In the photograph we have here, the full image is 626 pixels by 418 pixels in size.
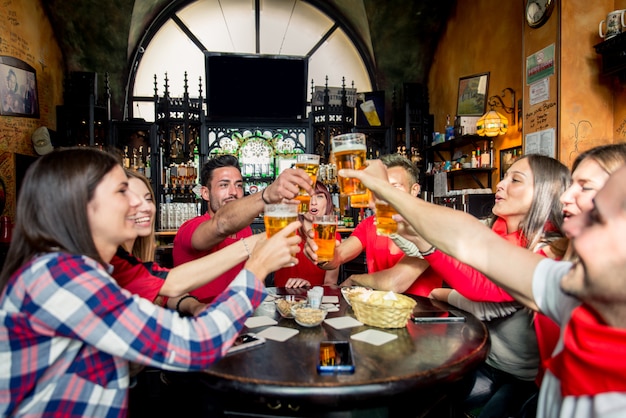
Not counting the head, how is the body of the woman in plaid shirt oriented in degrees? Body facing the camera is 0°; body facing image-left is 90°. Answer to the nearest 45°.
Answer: approximately 270°

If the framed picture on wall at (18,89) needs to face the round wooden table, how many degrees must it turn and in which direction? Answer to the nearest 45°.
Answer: approximately 45° to its right

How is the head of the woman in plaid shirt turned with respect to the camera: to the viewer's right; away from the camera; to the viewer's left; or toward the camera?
to the viewer's right

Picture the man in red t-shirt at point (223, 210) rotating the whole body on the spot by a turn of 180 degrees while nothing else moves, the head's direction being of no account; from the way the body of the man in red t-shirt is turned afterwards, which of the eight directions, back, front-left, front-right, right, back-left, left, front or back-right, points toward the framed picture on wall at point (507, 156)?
right

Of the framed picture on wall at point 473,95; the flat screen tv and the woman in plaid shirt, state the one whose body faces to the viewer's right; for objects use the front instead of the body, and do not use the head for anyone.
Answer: the woman in plaid shirt

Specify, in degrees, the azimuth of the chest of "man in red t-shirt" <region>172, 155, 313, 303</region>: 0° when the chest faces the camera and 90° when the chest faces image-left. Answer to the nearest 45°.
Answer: approximately 315°
